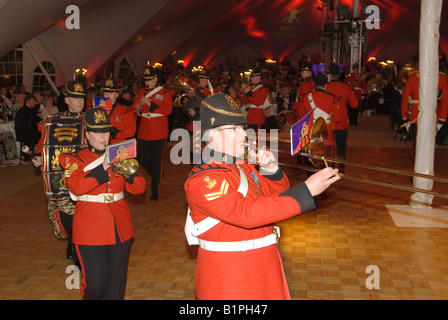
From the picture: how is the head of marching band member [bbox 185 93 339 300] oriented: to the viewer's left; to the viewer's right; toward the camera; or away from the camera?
to the viewer's right

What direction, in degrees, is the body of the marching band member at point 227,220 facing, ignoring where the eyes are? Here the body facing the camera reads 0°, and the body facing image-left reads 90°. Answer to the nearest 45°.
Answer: approximately 270°

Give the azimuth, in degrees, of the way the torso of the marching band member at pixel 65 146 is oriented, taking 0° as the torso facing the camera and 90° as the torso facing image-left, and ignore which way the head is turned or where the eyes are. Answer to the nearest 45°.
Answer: approximately 315°

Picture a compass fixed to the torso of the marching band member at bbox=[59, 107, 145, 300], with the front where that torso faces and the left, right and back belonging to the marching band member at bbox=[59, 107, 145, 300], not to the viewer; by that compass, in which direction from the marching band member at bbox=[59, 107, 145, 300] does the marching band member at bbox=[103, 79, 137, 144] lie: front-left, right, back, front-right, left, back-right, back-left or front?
back-left

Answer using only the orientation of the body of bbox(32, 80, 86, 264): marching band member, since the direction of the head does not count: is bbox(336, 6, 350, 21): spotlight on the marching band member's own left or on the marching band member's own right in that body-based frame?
on the marching band member's own left

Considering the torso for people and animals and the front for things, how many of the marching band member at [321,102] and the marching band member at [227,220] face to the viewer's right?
1

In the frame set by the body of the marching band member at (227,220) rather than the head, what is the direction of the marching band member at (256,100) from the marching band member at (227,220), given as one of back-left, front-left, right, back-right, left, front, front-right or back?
left
